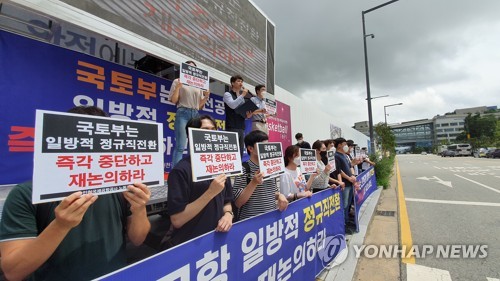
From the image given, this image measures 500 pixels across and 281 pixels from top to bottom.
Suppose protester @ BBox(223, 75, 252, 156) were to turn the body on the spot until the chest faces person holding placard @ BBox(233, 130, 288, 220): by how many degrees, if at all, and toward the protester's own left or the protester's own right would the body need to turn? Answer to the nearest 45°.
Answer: approximately 45° to the protester's own right

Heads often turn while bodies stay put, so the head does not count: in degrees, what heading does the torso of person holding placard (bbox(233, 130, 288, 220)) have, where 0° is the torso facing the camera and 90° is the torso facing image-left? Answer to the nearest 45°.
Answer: approximately 315°

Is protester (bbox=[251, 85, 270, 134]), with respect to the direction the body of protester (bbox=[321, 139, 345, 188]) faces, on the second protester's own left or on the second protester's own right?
on the second protester's own right

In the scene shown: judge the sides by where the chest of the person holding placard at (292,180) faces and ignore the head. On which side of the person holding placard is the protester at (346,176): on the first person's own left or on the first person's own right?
on the first person's own left

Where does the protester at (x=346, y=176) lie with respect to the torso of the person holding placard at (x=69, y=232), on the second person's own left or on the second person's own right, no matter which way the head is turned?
on the second person's own left
